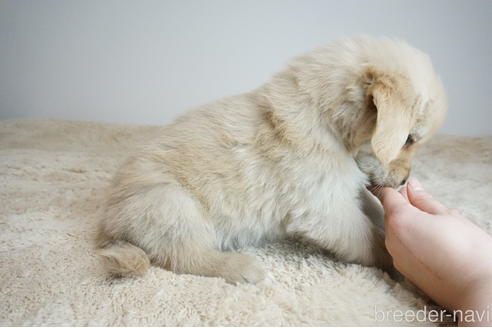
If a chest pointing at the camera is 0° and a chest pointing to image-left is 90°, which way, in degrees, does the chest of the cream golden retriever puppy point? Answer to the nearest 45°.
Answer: approximately 270°
